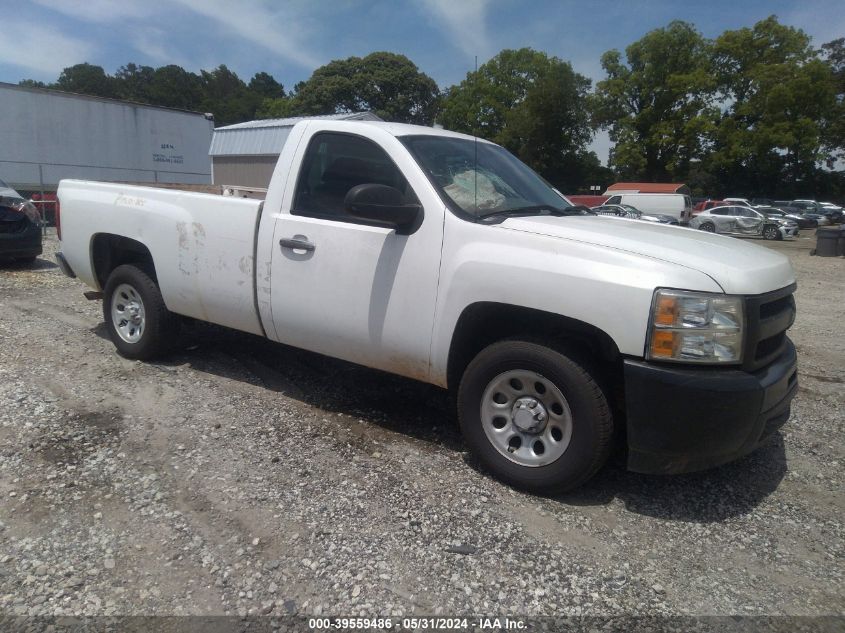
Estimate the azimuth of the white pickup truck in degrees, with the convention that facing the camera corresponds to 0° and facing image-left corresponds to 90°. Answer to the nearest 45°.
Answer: approximately 315°

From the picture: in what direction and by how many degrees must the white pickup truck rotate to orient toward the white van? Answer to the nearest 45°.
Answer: approximately 135° to its left

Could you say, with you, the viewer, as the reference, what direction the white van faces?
facing to the left of the viewer

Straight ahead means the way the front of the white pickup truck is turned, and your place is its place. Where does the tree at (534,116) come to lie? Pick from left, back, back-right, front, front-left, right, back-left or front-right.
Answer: back-left

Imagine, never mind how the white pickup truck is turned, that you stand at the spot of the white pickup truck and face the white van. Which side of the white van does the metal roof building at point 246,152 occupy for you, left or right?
left

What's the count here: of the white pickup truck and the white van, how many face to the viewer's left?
1

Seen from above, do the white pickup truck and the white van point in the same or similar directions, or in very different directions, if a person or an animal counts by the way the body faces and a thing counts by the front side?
very different directions

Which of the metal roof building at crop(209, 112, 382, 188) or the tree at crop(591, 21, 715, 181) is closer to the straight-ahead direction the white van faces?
the metal roof building

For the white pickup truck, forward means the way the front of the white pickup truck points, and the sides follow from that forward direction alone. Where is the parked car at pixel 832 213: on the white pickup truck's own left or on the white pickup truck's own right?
on the white pickup truck's own left
